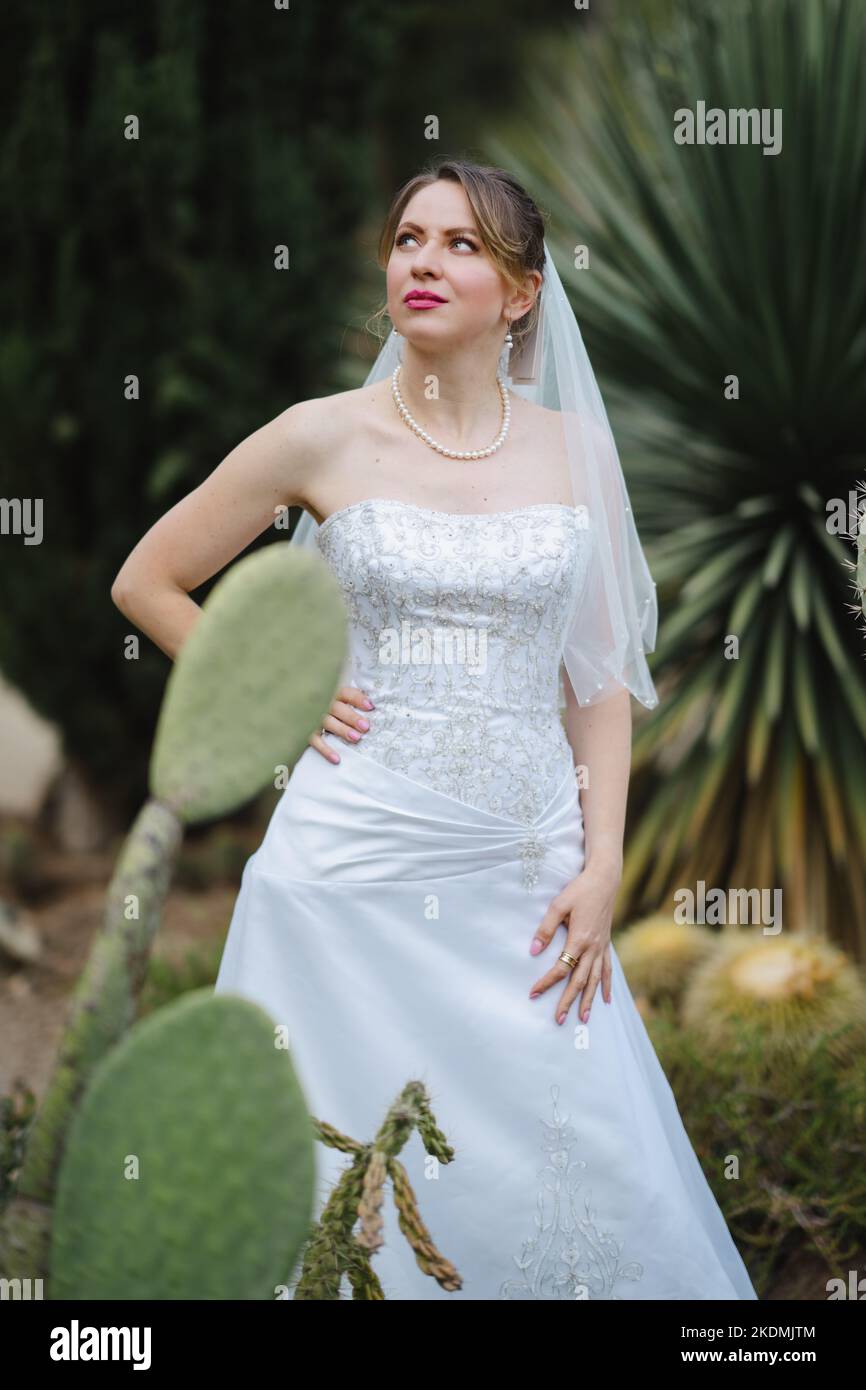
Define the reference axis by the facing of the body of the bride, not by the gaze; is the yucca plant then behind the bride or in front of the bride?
behind

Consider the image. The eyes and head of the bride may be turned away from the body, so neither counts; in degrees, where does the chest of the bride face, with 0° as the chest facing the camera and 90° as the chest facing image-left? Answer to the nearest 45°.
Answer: approximately 0°

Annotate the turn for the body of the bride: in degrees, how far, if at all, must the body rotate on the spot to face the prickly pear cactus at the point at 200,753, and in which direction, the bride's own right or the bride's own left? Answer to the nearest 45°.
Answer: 0° — they already face it

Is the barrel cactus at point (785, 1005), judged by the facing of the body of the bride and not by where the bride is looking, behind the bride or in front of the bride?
behind

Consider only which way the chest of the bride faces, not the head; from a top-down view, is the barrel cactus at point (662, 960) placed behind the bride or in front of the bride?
behind
